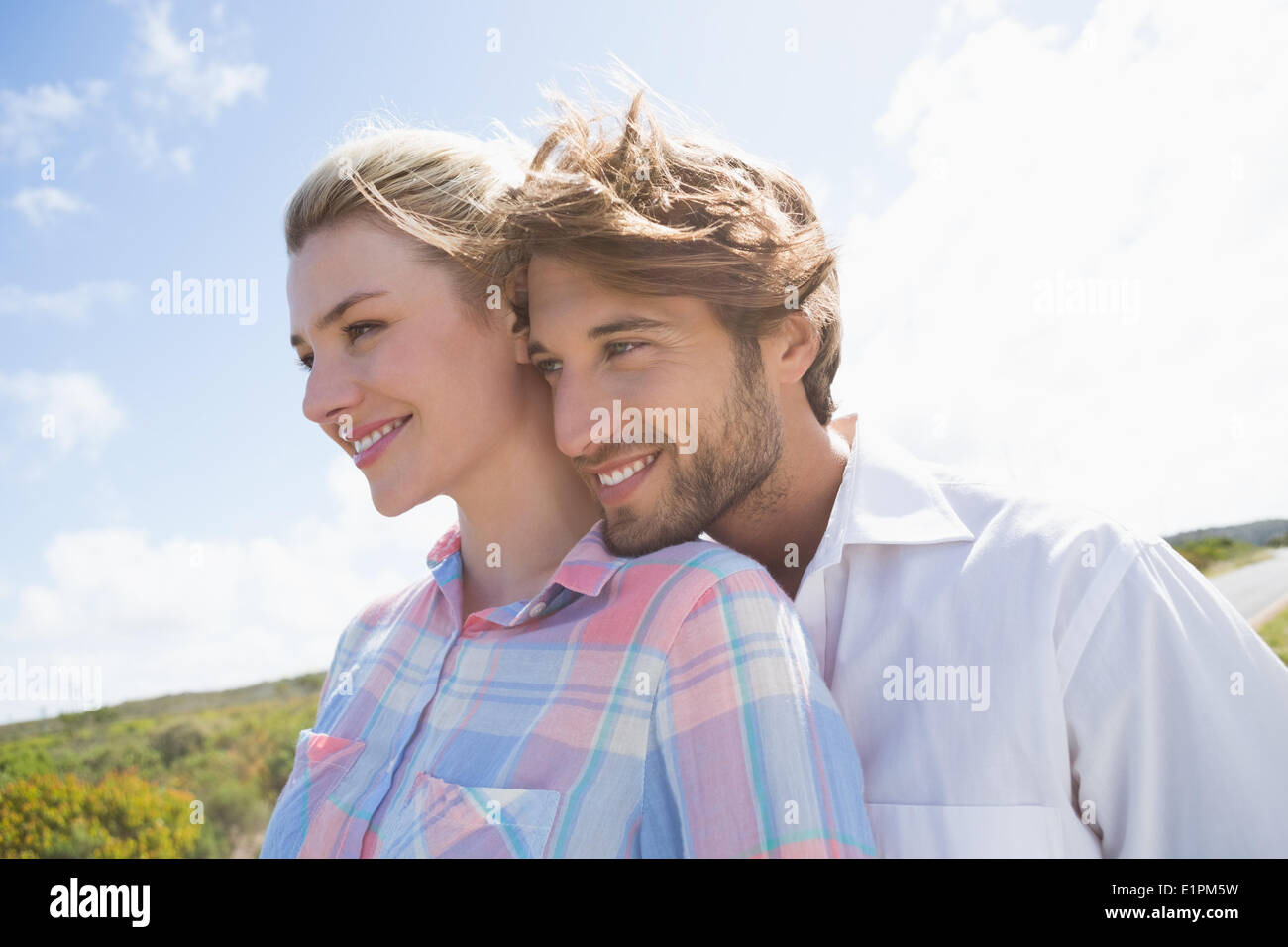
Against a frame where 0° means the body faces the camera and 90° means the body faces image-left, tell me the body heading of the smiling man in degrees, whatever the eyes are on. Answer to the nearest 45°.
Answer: approximately 45°

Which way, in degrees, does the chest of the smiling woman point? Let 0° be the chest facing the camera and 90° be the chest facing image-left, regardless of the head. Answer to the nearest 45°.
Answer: approximately 45°
